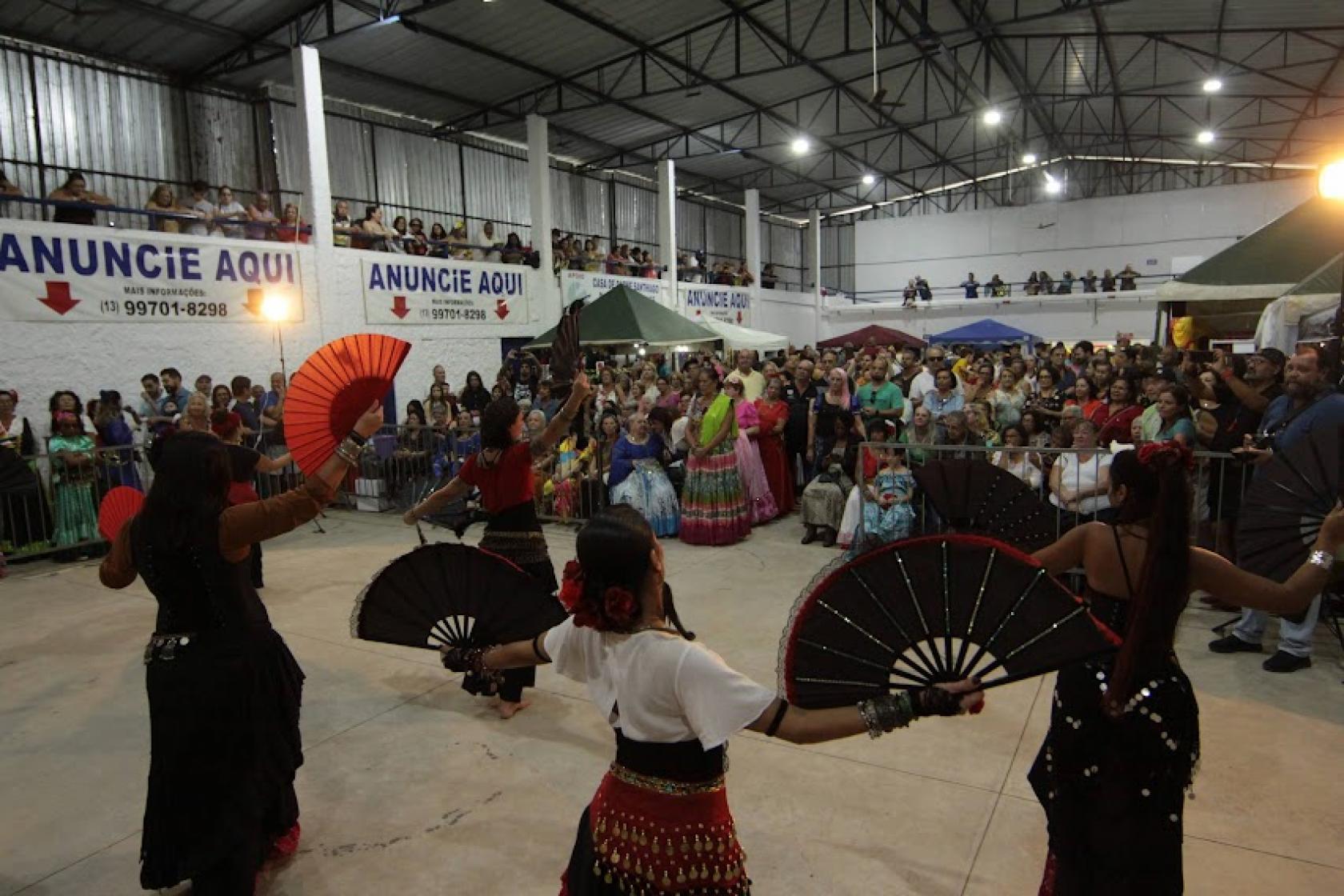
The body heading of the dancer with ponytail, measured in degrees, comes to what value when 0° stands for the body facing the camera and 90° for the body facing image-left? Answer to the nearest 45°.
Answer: approximately 180°

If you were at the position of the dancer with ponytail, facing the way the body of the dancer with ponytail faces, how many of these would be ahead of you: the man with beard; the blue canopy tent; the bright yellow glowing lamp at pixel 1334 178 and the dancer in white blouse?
3

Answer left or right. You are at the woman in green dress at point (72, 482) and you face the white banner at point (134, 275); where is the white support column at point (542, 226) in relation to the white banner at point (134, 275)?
right

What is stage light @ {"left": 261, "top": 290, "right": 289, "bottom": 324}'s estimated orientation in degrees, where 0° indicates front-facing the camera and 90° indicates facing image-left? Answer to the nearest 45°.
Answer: approximately 0°

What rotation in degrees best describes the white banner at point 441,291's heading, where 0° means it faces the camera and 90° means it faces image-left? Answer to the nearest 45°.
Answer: approximately 315°

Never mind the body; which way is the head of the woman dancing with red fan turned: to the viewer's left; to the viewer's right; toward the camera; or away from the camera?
away from the camera

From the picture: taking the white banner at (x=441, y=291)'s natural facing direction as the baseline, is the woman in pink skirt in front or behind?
in front

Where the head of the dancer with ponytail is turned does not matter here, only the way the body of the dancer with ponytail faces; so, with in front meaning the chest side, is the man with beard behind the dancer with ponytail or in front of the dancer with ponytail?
in front

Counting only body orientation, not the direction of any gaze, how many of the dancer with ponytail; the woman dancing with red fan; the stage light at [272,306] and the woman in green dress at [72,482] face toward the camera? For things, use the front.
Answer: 2

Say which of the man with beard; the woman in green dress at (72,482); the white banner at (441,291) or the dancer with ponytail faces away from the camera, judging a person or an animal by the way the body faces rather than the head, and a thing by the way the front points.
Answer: the dancer with ponytail

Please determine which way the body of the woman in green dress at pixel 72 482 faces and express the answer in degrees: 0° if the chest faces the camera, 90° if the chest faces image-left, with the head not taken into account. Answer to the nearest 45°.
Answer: approximately 0°

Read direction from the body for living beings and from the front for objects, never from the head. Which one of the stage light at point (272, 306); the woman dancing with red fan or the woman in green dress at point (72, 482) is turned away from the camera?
the woman dancing with red fan

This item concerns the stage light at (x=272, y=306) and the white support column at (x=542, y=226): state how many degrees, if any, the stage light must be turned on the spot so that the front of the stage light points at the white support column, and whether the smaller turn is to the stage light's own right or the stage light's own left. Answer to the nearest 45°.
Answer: approximately 135° to the stage light's own left

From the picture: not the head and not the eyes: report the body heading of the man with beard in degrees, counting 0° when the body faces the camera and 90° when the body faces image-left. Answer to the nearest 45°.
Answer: approximately 45°
